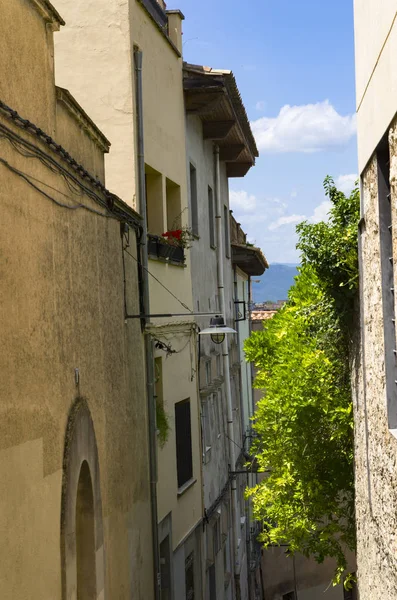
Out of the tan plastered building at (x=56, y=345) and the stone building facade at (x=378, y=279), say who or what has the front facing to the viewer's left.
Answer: the stone building facade at (x=378, y=279)

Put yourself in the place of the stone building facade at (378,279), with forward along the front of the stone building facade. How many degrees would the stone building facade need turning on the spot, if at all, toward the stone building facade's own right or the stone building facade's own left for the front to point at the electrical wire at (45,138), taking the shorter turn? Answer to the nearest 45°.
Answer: approximately 45° to the stone building facade's own left

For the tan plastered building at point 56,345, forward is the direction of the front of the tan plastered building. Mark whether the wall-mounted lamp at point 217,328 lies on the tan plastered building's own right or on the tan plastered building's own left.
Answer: on the tan plastered building's own left

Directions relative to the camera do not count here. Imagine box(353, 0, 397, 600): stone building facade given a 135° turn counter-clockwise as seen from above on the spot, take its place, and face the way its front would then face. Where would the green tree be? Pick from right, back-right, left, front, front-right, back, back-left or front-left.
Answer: back-left

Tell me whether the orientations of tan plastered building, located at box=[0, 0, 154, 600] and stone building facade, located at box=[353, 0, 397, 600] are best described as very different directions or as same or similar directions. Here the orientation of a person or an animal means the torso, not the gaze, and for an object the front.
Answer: very different directions

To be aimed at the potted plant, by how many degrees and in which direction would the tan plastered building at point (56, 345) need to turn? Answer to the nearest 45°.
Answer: approximately 90° to its left

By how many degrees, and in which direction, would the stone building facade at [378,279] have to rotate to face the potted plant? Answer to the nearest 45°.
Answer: approximately 45° to its right

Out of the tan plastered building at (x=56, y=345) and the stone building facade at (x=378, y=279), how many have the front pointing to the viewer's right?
1

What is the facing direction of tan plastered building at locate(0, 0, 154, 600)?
to the viewer's right

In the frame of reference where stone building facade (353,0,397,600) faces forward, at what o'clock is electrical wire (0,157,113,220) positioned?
The electrical wire is roughly at 11 o'clock from the stone building facade.

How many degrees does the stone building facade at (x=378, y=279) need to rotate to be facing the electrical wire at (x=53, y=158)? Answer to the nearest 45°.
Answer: approximately 45° to its left

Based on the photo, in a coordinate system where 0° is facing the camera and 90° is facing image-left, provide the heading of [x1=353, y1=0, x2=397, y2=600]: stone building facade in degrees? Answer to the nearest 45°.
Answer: approximately 90°

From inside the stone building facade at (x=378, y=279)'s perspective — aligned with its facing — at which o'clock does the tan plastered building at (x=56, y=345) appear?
the tan plastered building at (x=56, y=345) is roughly at 11 o'clock from the stone building facade at (x=378, y=279).

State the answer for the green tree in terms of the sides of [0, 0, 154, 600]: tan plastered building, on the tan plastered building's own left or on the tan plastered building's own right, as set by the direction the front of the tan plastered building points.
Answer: on the tan plastered building's own left
